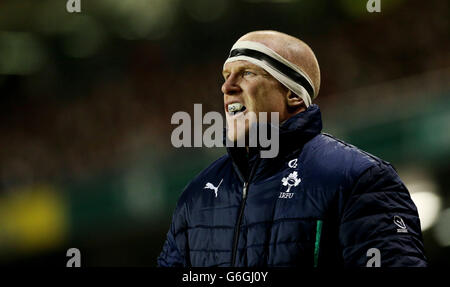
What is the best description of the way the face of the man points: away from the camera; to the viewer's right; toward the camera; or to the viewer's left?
to the viewer's left

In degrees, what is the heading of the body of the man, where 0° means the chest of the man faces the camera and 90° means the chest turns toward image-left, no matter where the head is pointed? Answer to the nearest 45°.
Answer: approximately 45°
